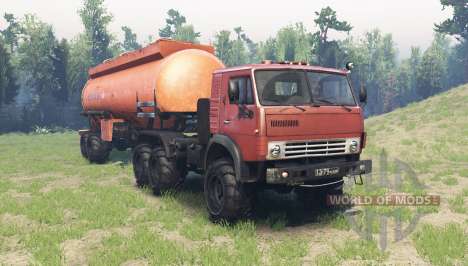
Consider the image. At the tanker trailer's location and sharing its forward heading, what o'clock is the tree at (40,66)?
The tree is roughly at 7 o'clock from the tanker trailer.

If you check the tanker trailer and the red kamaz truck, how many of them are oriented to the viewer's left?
0

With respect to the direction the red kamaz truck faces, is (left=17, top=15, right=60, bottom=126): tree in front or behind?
behind

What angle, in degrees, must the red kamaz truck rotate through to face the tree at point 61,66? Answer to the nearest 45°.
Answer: approximately 180°

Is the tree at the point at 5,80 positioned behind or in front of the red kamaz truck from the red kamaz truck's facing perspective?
behind

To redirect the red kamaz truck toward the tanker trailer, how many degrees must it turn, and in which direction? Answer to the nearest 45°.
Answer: approximately 180°

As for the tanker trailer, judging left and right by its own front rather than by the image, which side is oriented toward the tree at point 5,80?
back

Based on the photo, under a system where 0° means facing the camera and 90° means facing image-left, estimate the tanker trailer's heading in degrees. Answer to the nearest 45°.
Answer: approximately 315°

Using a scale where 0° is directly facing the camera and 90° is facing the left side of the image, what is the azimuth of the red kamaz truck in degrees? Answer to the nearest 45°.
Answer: approximately 315°

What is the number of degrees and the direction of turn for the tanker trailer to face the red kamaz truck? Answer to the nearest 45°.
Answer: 0° — it already faces it

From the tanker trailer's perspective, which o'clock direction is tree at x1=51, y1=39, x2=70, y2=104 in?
The tree is roughly at 7 o'clock from the tanker trailer.
